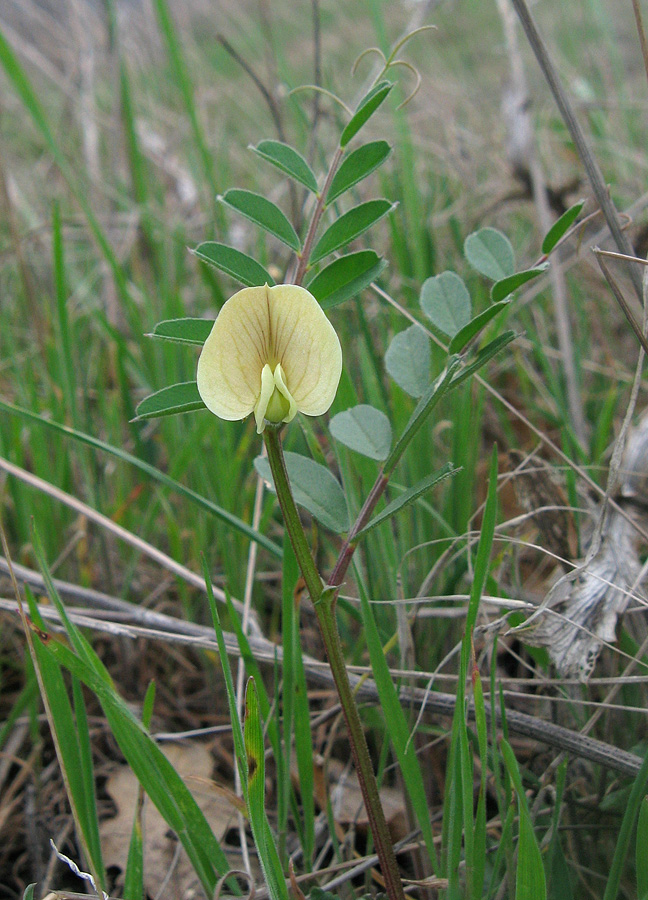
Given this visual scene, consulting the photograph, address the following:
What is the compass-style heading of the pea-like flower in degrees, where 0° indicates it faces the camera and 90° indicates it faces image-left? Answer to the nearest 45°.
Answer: approximately 0°
